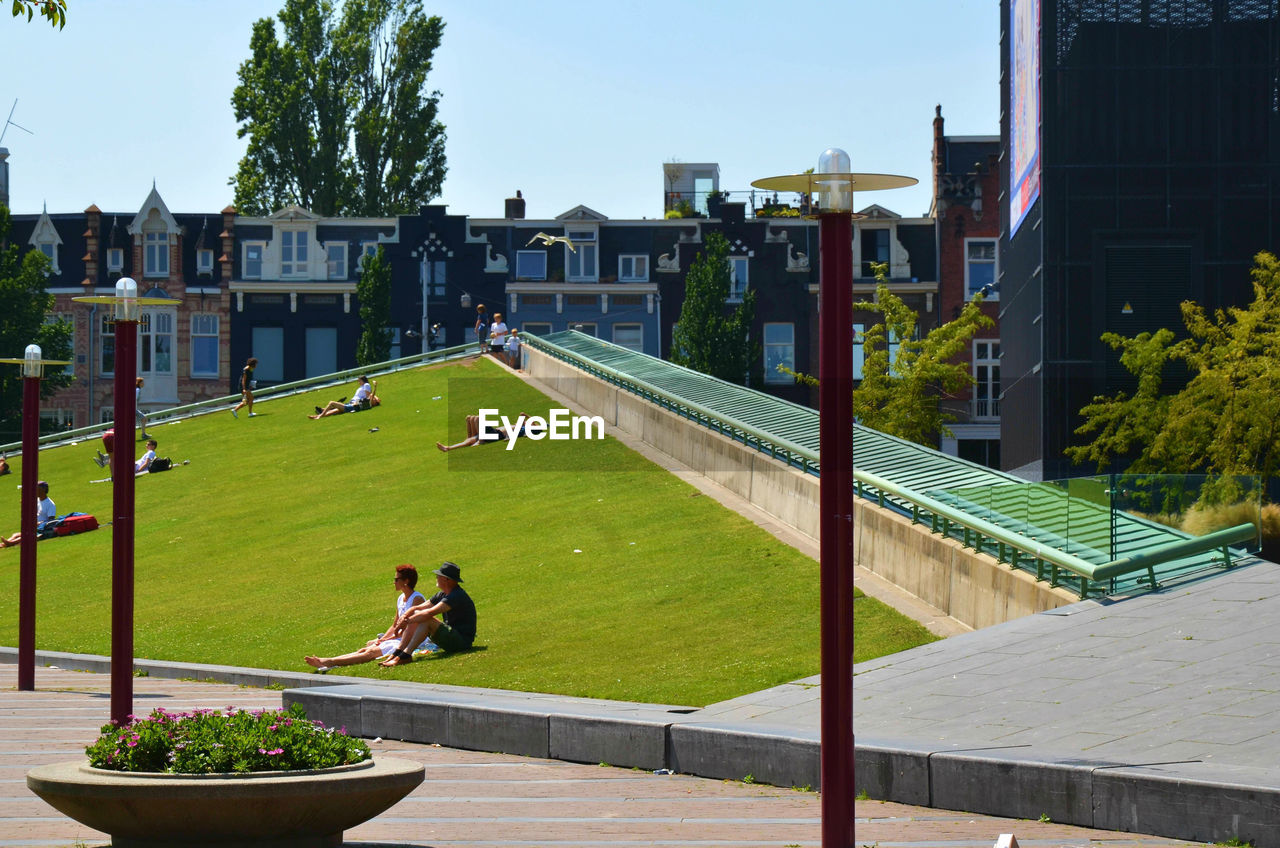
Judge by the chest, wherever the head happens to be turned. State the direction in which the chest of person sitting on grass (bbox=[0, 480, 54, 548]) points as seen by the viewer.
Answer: to the viewer's left

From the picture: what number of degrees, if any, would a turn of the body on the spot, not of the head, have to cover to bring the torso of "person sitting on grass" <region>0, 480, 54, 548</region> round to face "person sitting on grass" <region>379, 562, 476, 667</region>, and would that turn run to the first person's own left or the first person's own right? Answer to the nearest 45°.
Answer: approximately 90° to the first person's own left

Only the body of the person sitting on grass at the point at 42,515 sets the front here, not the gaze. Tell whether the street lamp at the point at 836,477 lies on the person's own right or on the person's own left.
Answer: on the person's own left

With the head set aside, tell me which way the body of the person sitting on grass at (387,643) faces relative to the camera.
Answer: to the viewer's left

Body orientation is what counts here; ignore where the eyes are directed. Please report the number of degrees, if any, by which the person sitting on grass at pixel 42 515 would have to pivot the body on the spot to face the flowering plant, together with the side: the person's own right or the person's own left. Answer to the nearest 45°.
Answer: approximately 90° to the person's own left

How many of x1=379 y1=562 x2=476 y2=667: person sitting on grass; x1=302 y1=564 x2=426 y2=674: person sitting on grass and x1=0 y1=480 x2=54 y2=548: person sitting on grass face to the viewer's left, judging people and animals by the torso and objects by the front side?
3

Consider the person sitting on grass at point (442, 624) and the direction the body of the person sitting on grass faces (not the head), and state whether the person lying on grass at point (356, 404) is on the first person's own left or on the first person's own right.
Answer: on the first person's own right

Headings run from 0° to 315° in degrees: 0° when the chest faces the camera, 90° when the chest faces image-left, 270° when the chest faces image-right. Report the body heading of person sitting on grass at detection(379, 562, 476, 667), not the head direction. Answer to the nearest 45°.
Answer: approximately 90°

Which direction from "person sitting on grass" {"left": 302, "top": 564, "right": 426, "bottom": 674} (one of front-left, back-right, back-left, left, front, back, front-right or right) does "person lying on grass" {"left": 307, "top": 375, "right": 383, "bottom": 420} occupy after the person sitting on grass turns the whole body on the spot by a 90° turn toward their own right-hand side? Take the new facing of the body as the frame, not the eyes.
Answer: front

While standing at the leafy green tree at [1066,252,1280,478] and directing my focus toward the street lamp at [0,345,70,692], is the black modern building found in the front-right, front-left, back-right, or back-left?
back-right

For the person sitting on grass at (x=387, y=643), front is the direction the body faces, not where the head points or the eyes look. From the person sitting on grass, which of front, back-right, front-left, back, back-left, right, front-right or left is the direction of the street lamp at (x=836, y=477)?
left

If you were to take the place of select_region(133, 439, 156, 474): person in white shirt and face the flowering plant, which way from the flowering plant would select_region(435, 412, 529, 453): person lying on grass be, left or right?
left

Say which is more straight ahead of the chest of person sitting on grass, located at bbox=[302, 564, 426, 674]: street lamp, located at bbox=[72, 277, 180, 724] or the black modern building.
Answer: the street lamp

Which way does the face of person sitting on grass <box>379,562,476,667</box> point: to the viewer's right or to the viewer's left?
to the viewer's left
